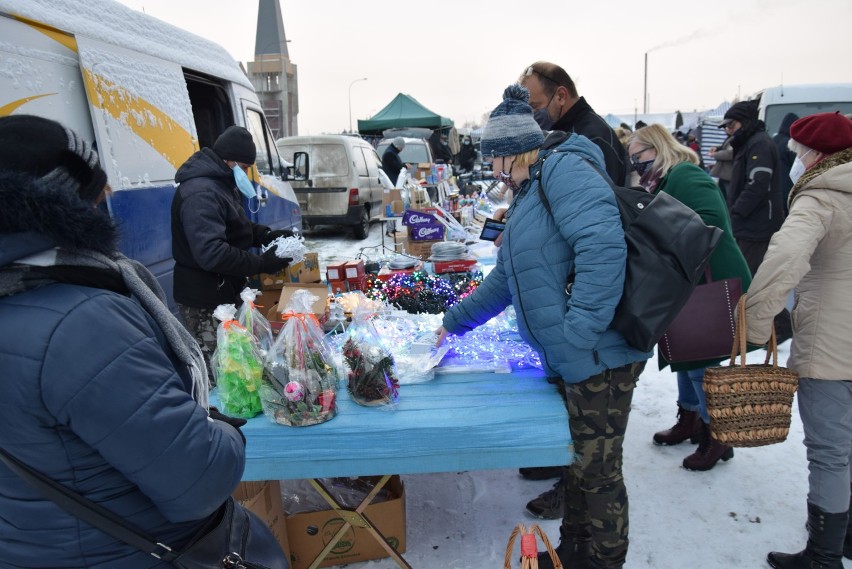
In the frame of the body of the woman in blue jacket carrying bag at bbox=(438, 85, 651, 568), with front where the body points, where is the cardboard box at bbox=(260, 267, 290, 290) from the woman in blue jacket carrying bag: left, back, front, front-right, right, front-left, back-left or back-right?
front-right

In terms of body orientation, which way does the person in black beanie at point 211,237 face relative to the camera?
to the viewer's right

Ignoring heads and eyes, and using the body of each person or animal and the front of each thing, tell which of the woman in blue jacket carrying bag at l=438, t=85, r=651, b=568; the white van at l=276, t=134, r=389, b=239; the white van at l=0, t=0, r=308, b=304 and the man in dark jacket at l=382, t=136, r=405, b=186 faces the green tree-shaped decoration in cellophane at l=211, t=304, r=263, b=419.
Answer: the woman in blue jacket carrying bag

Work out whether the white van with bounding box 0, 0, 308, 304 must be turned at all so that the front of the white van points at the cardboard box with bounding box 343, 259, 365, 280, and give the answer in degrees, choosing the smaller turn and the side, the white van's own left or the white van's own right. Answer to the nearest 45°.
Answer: approximately 90° to the white van's own right

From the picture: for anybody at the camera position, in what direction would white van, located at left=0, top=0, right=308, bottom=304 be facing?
facing away from the viewer and to the right of the viewer

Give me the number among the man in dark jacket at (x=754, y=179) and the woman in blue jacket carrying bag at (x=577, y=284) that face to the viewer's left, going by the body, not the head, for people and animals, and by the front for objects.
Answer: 2

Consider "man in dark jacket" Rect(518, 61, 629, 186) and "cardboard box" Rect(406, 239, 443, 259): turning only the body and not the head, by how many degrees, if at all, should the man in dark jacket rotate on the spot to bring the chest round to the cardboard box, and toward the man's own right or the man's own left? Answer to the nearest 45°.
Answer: approximately 45° to the man's own right

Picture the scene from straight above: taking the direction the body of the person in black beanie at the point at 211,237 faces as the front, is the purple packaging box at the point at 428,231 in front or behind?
in front

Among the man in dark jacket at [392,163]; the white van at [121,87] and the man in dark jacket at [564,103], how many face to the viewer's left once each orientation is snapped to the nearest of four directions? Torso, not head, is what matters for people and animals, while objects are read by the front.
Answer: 1

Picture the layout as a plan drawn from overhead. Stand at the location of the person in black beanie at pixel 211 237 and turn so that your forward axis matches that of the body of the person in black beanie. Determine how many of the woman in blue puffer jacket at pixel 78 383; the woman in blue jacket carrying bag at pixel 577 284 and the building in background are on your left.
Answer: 1

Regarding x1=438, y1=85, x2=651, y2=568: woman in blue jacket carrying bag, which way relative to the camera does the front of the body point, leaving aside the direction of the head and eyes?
to the viewer's left

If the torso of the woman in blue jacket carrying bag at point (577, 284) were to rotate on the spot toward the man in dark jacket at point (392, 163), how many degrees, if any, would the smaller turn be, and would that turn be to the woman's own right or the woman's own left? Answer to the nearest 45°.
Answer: approximately 90° to the woman's own right

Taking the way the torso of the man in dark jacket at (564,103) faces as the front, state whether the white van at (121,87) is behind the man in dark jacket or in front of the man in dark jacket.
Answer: in front

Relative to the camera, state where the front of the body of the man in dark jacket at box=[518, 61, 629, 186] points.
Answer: to the viewer's left

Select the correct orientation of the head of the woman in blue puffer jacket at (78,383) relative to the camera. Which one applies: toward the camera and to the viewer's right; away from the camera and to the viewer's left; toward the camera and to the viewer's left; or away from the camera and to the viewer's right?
away from the camera and to the viewer's right

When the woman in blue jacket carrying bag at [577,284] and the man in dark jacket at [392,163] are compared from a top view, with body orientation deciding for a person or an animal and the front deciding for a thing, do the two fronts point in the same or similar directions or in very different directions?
very different directions

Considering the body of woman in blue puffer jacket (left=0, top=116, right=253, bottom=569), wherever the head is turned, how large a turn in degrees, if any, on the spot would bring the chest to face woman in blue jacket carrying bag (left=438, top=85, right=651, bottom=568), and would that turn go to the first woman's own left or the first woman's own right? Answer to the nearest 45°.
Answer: approximately 45° to the first woman's own right
